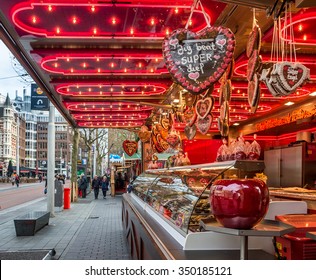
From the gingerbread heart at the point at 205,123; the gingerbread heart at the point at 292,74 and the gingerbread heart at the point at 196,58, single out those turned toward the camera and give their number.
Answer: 3

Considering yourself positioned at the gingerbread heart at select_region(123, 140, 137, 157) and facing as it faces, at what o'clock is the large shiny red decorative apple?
The large shiny red decorative apple is roughly at 12 o'clock from the gingerbread heart.

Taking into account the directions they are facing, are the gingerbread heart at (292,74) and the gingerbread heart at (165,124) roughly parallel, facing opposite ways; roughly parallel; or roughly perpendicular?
roughly parallel

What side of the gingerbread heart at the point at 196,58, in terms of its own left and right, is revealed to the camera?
front

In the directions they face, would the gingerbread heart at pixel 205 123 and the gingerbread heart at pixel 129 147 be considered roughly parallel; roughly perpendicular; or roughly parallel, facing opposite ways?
roughly parallel

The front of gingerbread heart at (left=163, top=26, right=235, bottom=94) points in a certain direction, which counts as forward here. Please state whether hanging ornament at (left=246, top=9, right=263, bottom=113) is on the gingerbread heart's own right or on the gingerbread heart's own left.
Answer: on the gingerbread heart's own left

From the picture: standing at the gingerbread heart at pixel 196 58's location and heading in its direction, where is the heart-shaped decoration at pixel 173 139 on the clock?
The heart-shaped decoration is roughly at 6 o'clock from the gingerbread heart.

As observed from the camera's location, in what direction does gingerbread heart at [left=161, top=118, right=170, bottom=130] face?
facing the viewer

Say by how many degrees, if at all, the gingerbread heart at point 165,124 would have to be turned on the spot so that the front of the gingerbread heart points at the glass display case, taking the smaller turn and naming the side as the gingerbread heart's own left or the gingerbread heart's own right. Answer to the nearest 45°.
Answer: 0° — it already faces it

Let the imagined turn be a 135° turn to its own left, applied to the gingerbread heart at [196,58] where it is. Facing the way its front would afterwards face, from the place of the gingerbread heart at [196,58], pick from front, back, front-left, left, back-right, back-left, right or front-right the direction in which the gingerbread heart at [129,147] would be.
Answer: front-left

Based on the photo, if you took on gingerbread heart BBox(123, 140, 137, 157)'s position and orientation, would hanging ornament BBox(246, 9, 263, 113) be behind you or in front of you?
in front

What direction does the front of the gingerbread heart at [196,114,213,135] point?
toward the camera
